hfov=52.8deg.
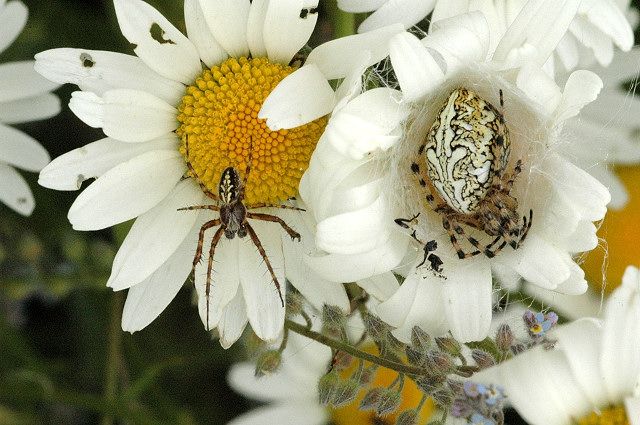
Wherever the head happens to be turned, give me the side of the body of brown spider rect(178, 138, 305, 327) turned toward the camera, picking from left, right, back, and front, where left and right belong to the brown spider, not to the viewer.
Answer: front
